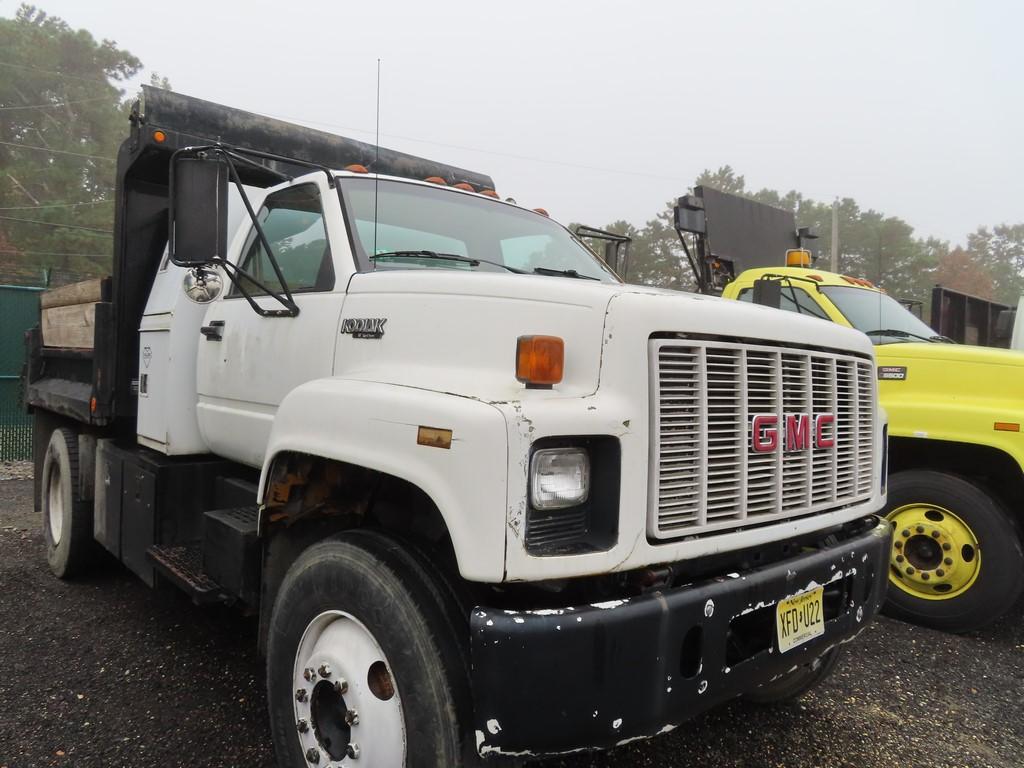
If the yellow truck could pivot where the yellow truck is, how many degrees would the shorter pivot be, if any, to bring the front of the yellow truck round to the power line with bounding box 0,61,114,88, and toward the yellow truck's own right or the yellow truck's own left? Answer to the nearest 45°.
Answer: approximately 180°

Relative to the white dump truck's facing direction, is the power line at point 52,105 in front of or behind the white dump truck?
behind

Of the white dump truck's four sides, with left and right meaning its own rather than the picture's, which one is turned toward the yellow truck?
left

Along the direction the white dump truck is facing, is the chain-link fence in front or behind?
behind

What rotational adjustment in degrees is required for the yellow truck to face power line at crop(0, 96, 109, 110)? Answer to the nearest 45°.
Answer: approximately 180°

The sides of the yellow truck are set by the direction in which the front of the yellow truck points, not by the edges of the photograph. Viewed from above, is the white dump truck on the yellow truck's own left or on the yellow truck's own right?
on the yellow truck's own right

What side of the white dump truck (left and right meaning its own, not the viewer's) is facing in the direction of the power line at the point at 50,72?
back

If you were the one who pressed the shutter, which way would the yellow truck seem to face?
facing the viewer and to the right of the viewer

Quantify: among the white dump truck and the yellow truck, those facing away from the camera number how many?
0
